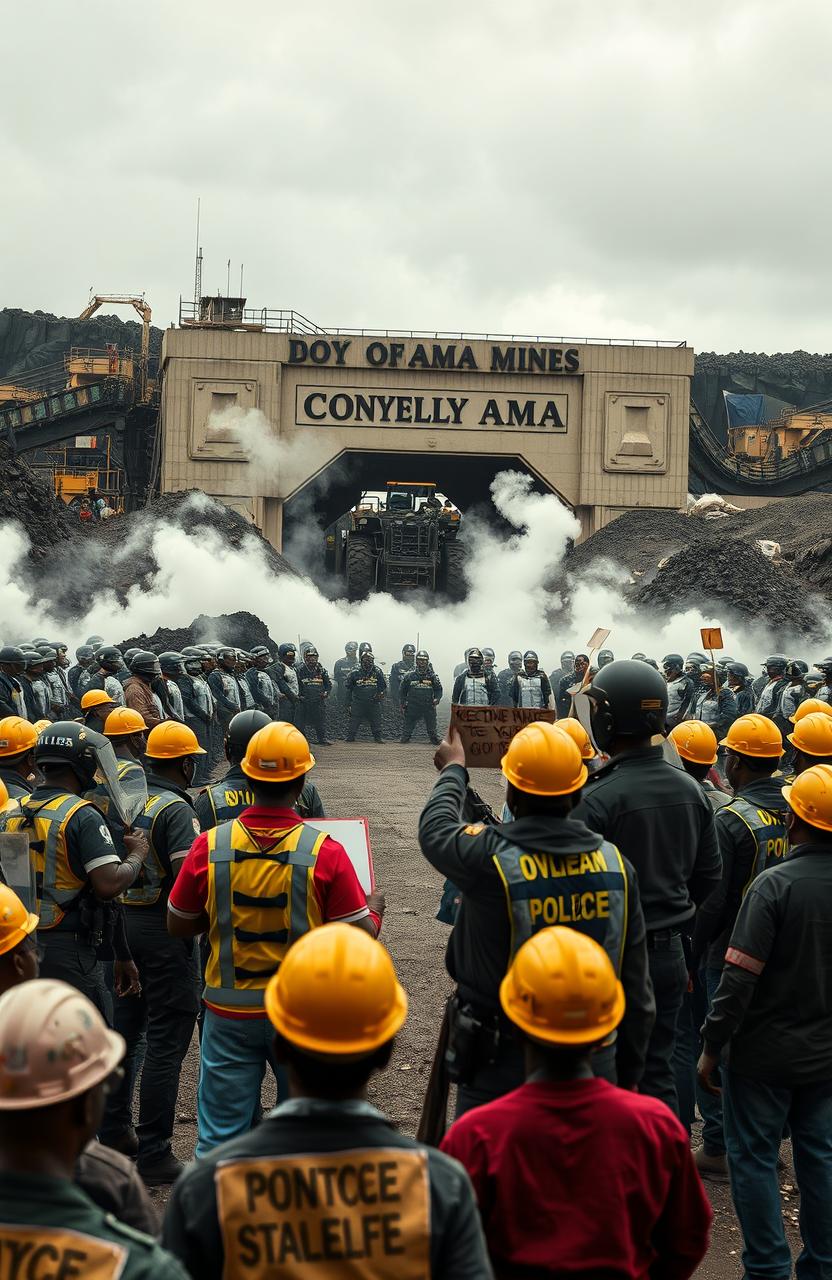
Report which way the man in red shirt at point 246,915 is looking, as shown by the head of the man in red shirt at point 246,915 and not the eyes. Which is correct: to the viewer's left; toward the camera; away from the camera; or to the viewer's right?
away from the camera

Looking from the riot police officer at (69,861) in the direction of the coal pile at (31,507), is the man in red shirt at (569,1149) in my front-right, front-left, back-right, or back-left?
back-right

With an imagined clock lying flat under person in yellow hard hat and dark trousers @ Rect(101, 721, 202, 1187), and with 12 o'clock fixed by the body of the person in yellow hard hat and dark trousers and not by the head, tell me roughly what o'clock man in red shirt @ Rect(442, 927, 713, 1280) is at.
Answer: The man in red shirt is roughly at 4 o'clock from the person in yellow hard hat and dark trousers.

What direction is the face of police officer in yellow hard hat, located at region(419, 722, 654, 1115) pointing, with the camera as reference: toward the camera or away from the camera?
away from the camera

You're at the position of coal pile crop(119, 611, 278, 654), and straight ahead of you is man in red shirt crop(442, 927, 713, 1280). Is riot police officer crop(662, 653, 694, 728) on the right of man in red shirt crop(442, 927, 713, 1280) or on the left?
left

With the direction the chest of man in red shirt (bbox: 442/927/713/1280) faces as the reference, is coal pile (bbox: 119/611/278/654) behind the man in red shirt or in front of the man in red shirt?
in front

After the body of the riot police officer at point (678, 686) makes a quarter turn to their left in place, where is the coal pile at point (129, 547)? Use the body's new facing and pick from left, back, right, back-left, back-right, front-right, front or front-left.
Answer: back

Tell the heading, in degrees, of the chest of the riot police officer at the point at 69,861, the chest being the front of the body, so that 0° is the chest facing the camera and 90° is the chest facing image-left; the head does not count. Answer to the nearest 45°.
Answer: approximately 225°

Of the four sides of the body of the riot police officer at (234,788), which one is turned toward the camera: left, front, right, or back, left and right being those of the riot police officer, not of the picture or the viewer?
back

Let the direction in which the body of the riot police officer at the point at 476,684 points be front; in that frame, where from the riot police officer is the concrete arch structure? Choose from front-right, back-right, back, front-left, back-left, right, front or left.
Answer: back

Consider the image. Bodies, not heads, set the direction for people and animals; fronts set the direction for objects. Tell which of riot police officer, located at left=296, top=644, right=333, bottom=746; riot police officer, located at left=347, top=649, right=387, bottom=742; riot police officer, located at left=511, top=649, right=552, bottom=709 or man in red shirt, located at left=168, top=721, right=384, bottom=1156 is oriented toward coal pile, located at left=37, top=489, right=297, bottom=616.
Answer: the man in red shirt

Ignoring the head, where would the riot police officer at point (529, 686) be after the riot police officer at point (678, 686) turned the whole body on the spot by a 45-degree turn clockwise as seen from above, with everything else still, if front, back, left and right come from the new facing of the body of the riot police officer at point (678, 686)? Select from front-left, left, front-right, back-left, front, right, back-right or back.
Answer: front-right

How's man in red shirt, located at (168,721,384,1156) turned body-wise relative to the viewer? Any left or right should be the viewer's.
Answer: facing away from the viewer

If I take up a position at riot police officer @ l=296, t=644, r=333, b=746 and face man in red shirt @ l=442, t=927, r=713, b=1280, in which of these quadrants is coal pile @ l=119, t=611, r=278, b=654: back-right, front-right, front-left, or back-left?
back-right
